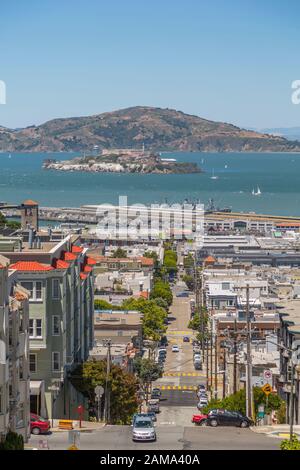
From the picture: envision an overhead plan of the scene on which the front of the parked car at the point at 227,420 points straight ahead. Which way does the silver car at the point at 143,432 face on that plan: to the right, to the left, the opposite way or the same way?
to the right

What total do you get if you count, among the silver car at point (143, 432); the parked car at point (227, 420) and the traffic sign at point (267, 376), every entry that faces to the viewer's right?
1

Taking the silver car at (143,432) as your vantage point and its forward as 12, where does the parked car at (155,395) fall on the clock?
The parked car is roughly at 6 o'clock from the silver car.

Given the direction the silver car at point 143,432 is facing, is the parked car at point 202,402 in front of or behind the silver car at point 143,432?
behind

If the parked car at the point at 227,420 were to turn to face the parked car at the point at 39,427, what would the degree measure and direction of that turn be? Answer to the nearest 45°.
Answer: approximately 135° to its right

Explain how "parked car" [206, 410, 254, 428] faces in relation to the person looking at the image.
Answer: facing to the right of the viewer

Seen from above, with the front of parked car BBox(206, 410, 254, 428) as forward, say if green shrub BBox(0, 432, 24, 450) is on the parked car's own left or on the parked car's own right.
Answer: on the parked car's own right

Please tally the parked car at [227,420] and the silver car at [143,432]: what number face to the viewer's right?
1

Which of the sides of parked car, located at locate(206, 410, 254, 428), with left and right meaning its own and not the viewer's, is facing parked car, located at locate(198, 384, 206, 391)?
left

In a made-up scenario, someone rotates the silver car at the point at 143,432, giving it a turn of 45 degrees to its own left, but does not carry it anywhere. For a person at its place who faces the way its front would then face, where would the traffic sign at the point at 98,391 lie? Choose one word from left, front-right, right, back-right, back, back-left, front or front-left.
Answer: back-left

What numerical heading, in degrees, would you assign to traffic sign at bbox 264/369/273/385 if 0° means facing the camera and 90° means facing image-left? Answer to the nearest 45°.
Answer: approximately 0°

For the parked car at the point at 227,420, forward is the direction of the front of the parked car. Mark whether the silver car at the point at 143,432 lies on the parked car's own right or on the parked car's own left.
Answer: on the parked car's own right

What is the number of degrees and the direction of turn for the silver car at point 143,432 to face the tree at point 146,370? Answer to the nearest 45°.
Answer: approximately 180°

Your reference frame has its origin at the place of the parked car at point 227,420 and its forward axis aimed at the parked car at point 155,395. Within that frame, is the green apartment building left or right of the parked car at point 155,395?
left
